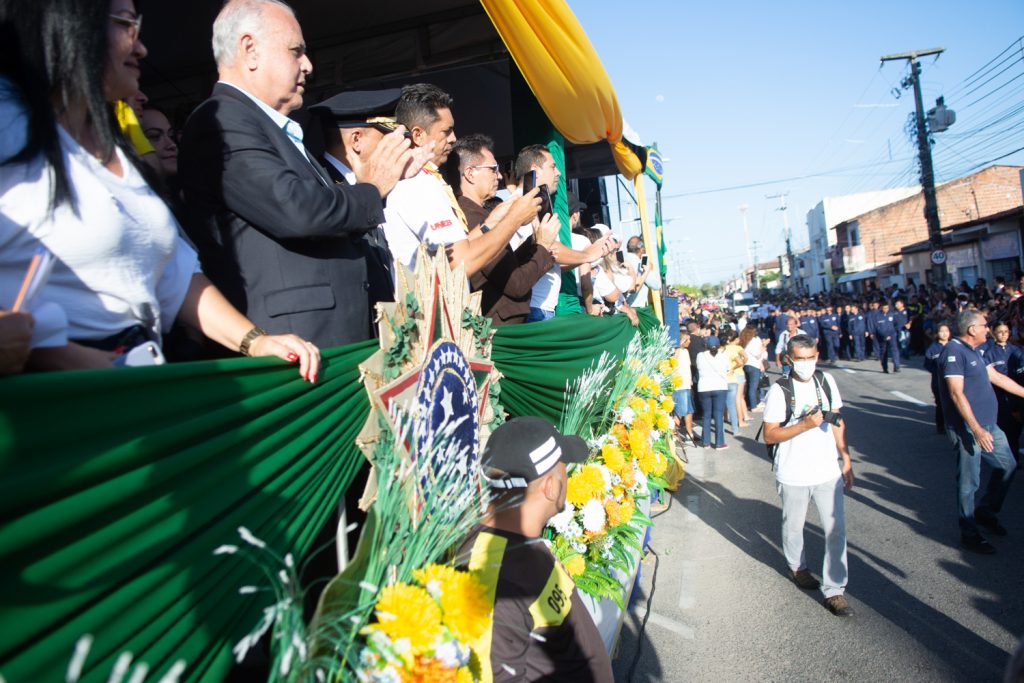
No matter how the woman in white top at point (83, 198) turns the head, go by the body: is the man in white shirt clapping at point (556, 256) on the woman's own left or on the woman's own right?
on the woman's own left

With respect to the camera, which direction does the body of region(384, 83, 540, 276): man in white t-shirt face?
to the viewer's right

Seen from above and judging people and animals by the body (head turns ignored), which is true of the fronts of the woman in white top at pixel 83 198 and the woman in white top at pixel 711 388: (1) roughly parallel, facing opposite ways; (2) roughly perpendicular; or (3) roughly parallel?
roughly perpendicular

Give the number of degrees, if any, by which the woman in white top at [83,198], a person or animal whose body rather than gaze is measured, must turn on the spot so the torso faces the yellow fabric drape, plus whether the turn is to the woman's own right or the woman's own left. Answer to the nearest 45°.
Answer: approximately 90° to the woman's own left

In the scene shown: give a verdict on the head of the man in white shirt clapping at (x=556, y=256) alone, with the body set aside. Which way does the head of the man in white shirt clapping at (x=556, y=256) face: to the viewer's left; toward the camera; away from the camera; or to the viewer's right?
to the viewer's right

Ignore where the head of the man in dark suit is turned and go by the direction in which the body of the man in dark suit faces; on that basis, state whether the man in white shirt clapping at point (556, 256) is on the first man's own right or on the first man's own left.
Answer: on the first man's own left

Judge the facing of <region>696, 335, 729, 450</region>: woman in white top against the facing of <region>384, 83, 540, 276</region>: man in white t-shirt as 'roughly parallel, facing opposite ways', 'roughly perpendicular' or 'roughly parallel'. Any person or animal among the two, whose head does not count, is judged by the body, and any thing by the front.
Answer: roughly perpendicular

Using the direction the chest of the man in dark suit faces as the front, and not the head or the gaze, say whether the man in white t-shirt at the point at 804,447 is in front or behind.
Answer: in front

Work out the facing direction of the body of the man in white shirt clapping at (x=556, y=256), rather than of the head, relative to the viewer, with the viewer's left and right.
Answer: facing to the right of the viewer
